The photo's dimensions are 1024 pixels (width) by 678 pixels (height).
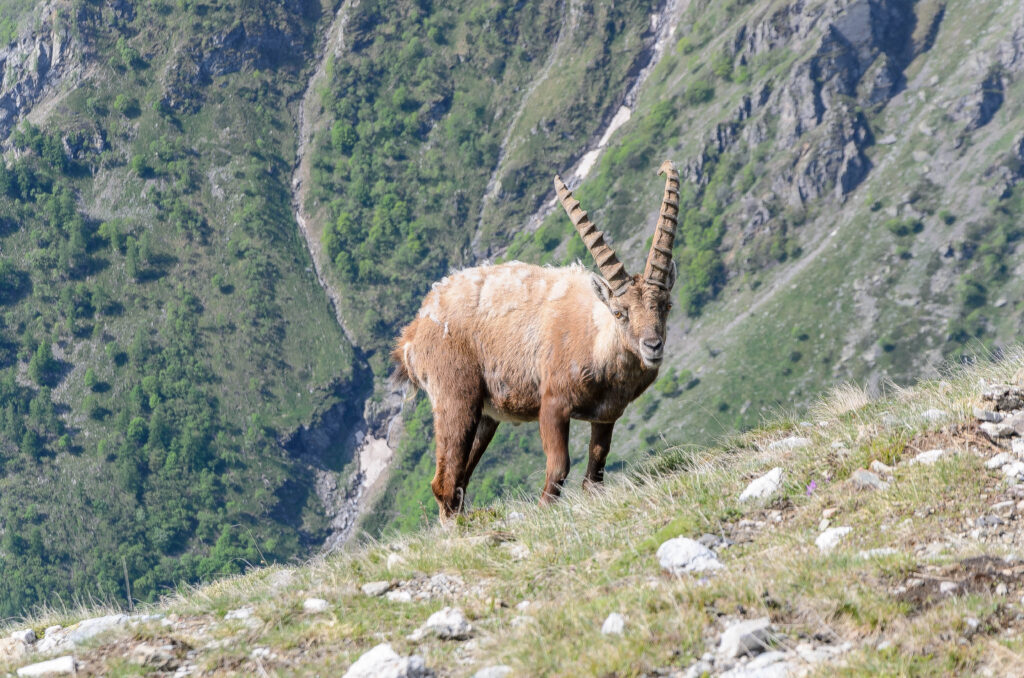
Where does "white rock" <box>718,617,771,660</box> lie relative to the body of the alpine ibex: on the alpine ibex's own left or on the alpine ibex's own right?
on the alpine ibex's own right

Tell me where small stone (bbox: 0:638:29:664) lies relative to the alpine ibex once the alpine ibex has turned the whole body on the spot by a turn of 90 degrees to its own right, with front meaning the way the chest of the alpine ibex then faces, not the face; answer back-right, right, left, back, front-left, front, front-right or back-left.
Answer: front-right

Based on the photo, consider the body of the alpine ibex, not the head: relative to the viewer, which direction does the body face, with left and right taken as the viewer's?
facing to the right of the viewer

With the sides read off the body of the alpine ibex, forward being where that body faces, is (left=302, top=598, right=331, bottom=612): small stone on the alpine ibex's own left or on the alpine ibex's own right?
on the alpine ibex's own right

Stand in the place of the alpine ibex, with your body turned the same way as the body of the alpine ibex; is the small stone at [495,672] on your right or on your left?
on your right

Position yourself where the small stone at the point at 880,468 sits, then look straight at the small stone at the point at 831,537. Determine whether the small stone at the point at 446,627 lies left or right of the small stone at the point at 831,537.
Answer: right

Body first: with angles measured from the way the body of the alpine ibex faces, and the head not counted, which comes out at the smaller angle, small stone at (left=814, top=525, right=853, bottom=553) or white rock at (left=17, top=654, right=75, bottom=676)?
the small stone

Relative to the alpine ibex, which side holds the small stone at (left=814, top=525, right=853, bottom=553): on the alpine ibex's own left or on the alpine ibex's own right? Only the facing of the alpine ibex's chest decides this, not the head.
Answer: on the alpine ibex's own right

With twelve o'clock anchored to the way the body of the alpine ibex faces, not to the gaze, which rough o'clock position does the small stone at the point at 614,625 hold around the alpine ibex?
The small stone is roughly at 3 o'clock from the alpine ibex.
